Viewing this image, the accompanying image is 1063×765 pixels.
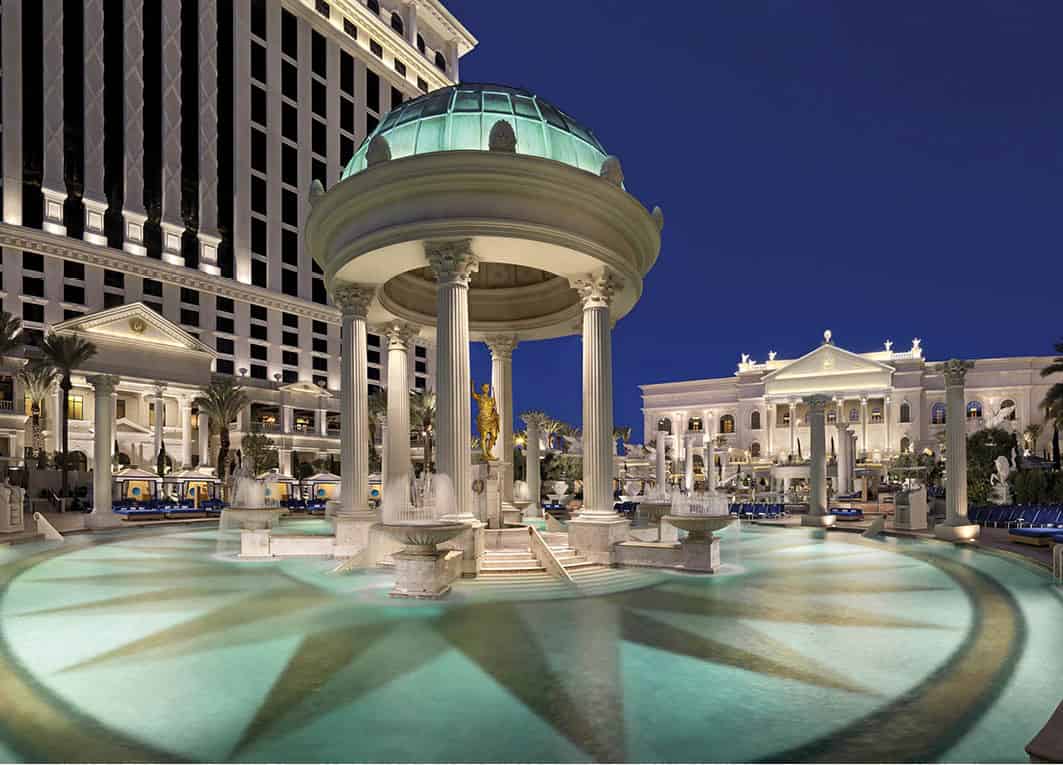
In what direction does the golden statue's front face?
toward the camera

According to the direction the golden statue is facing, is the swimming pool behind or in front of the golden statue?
in front

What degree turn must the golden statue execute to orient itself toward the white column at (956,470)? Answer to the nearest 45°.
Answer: approximately 90° to its left

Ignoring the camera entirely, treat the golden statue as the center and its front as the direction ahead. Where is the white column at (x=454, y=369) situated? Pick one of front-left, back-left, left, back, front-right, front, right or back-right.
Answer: front

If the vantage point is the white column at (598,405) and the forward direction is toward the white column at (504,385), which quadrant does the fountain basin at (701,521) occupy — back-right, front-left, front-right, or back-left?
back-right

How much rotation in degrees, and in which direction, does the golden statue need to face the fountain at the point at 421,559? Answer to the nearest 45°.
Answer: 0° — it already faces it
